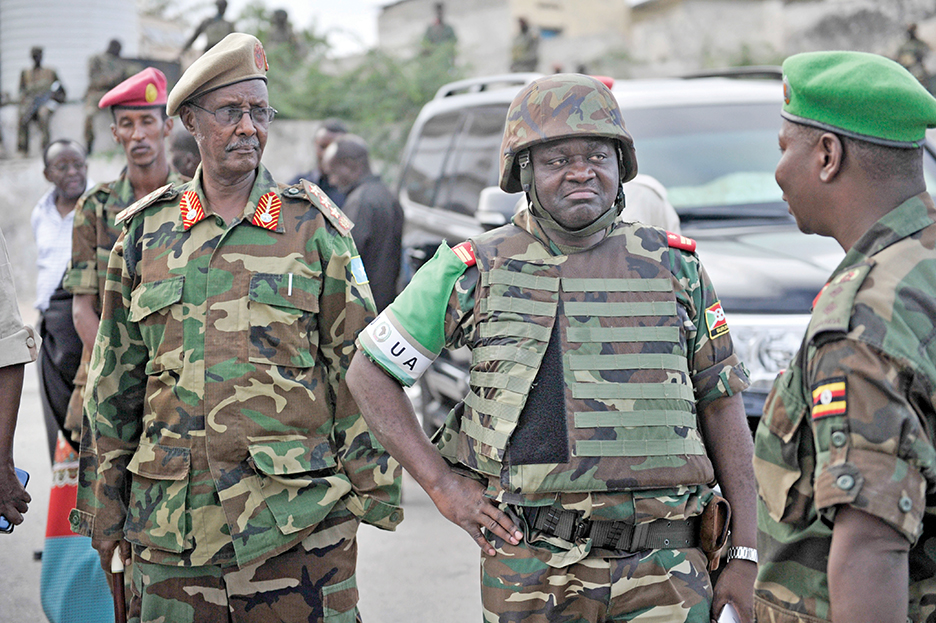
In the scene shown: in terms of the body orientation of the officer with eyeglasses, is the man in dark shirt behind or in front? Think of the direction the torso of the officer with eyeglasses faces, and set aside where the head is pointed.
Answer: behind

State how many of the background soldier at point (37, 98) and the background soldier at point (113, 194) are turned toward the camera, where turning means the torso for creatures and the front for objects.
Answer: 2

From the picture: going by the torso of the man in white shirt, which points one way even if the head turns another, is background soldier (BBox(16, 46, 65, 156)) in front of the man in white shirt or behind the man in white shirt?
behind

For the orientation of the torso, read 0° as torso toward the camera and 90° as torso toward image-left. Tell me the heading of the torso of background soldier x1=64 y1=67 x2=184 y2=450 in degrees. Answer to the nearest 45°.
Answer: approximately 0°

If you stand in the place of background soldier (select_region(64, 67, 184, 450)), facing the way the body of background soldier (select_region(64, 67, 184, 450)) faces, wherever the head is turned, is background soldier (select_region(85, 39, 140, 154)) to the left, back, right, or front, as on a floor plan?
back

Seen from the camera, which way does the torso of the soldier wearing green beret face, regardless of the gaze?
to the viewer's left

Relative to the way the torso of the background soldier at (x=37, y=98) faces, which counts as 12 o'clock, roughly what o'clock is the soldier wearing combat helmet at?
The soldier wearing combat helmet is roughly at 12 o'clock from the background soldier.

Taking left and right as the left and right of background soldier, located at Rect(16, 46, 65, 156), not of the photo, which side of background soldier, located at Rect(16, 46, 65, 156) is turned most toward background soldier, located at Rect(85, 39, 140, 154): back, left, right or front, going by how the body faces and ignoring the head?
left

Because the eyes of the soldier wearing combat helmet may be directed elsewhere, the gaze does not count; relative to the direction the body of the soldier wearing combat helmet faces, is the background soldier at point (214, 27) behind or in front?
behind
